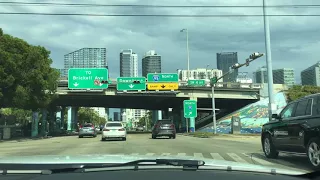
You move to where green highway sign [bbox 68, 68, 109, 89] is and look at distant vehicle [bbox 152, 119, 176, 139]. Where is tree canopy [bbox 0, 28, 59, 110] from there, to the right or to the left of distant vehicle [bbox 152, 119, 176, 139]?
right

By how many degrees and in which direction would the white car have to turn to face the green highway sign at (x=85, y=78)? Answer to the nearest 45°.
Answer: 0° — it already faces it

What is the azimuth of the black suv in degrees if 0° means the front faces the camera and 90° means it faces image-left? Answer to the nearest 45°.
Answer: approximately 135°

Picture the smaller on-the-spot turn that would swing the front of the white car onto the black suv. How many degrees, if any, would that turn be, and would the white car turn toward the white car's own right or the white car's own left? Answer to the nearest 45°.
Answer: approximately 180°

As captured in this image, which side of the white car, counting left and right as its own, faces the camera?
back

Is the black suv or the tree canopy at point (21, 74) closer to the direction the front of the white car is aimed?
the tree canopy

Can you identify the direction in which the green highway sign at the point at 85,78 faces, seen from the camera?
facing the viewer

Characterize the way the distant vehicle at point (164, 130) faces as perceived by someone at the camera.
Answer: facing away from the viewer

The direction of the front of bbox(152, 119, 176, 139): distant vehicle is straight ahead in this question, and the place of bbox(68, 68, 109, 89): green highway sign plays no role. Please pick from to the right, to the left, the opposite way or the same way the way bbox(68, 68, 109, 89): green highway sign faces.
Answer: the opposite way

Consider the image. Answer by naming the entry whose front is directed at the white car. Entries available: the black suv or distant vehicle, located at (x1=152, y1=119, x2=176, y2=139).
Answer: the black suv

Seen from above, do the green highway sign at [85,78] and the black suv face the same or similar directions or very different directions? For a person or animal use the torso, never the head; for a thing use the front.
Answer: very different directions

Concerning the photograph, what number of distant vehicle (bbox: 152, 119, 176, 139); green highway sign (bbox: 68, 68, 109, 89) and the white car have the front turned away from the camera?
2

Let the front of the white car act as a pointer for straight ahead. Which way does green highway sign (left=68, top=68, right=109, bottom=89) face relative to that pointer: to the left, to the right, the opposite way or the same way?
the opposite way

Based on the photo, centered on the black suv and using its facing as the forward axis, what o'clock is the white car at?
The white car is roughly at 12 o'clock from the black suv.

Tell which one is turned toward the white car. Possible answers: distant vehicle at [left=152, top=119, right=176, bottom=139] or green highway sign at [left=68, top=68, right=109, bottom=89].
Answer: the green highway sign

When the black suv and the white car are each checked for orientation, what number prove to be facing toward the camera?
0
